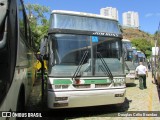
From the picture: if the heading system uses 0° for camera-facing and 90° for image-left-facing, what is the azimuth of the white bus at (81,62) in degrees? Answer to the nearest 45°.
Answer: approximately 0°
